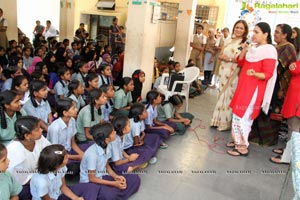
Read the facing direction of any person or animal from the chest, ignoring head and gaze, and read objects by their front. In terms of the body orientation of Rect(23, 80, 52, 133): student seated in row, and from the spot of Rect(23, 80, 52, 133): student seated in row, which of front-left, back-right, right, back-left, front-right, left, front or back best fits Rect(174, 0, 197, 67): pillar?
left

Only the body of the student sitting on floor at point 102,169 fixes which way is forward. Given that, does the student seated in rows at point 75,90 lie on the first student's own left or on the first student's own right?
on the first student's own left

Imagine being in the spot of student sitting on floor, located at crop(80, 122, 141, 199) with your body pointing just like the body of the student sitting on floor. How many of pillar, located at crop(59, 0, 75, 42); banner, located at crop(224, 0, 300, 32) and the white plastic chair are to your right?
0

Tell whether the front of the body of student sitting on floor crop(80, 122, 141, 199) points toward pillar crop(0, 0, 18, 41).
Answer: no

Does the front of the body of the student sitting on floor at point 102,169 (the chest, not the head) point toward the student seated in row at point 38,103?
no

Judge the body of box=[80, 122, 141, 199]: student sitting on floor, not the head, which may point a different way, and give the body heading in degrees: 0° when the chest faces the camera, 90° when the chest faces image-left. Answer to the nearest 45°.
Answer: approximately 270°

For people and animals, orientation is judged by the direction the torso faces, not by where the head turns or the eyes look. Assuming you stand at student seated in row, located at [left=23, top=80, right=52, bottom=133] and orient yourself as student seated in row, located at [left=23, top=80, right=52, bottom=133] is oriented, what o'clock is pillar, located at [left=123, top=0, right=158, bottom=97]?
The pillar is roughly at 9 o'clock from the student seated in row.

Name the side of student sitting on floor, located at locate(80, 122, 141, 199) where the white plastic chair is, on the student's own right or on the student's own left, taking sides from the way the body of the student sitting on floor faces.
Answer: on the student's own left

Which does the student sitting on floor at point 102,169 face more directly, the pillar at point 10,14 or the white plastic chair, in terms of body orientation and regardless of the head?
the white plastic chair

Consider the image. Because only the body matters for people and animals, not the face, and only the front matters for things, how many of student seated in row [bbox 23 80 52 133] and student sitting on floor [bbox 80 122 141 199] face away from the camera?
0

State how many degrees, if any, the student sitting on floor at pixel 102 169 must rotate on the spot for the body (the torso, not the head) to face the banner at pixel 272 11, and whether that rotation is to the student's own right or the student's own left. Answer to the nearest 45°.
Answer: approximately 45° to the student's own left

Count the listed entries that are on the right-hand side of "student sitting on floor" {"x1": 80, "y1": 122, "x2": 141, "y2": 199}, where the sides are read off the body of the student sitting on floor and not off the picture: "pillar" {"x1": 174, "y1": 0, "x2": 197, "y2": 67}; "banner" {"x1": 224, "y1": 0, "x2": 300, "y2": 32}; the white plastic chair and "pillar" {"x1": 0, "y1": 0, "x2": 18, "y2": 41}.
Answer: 0

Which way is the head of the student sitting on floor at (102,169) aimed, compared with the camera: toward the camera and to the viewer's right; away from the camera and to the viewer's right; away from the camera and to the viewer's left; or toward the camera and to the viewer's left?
away from the camera and to the viewer's right

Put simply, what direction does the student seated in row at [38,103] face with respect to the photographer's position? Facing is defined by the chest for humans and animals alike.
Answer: facing the viewer and to the right of the viewer

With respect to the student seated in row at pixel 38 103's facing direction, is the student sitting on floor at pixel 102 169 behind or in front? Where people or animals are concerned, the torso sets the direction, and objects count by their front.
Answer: in front
